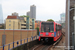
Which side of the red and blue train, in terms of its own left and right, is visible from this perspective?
front

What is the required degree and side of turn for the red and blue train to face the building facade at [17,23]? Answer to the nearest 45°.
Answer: approximately 90° to its right
